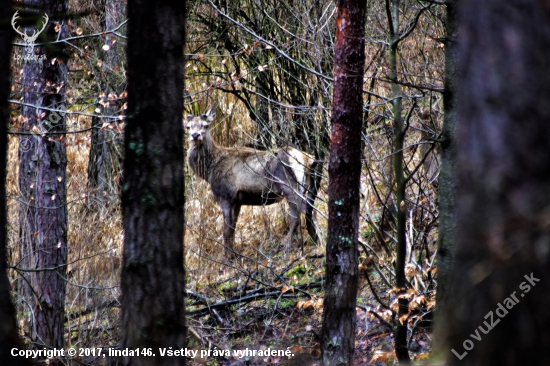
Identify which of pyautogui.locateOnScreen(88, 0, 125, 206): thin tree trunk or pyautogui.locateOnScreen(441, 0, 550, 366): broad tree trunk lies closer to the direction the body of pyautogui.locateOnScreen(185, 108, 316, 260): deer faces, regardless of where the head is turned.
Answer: the thin tree trunk

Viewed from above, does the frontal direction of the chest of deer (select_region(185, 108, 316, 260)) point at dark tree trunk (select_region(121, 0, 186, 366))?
no

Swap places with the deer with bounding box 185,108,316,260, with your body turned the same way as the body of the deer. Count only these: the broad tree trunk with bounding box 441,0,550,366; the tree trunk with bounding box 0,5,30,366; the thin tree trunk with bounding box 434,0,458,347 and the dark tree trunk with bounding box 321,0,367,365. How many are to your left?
4

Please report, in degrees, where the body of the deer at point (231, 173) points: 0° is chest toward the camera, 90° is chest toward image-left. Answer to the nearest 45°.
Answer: approximately 90°

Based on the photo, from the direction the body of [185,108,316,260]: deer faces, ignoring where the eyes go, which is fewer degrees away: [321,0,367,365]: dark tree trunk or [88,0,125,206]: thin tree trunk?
the thin tree trunk

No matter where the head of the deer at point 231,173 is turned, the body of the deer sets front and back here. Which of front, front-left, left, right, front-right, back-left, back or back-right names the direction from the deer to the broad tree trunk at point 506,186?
left

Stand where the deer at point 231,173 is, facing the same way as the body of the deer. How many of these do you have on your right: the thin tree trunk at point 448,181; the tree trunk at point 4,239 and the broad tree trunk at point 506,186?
0

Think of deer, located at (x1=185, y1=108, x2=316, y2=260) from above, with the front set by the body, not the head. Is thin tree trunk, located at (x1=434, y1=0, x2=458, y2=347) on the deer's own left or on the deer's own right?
on the deer's own left

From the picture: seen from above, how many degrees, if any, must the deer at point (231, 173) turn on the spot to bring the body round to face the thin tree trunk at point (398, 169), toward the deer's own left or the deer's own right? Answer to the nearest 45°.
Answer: approximately 90° to the deer's own left

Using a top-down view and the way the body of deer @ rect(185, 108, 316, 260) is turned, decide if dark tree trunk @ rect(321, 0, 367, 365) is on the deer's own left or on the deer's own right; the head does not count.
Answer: on the deer's own left

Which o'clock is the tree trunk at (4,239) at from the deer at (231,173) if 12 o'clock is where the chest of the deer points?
The tree trunk is roughly at 9 o'clock from the deer.

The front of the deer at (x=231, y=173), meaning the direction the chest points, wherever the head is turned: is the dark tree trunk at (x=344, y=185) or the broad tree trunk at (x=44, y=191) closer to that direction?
the broad tree trunk

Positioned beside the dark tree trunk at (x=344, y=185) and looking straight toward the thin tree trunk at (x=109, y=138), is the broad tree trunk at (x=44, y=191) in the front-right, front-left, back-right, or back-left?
front-left

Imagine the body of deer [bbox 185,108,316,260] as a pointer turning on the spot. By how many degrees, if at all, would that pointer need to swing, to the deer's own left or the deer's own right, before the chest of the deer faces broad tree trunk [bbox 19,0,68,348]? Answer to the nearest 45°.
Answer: approximately 45° to the deer's own left

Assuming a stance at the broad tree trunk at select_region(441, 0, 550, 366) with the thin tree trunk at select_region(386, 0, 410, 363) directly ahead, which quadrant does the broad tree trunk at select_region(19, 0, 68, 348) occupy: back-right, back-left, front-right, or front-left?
front-left

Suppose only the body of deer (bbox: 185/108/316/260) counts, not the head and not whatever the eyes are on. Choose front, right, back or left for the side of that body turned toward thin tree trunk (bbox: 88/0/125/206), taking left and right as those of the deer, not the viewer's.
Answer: front
